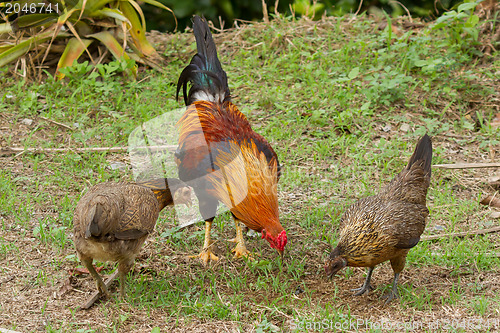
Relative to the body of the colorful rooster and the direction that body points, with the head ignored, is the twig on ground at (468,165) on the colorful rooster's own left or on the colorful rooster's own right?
on the colorful rooster's own left

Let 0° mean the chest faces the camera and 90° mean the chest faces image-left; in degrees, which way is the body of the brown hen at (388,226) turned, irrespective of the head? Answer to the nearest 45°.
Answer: approximately 45°

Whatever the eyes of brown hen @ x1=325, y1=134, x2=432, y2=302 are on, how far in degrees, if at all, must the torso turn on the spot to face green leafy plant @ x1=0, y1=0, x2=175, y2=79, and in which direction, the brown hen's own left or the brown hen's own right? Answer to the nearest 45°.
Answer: approximately 90° to the brown hen's own right

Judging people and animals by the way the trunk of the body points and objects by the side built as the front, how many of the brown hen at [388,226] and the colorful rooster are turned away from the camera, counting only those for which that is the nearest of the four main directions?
0

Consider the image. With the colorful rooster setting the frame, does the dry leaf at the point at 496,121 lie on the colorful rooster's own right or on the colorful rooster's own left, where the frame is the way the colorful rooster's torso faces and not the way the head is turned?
on the colorful rooster's own left

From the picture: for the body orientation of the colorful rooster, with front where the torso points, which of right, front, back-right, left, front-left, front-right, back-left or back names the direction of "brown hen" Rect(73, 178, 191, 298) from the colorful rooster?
right

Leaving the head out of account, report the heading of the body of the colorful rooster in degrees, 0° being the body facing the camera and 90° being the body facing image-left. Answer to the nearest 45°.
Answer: approximately 315°

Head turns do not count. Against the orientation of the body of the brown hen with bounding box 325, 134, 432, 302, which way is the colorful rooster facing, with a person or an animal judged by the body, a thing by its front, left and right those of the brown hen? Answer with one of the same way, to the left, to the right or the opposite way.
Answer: to the left

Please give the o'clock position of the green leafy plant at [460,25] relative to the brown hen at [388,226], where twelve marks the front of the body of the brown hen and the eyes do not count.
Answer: The green leafy plant is roughly at 5 o'clock from the brown hen.

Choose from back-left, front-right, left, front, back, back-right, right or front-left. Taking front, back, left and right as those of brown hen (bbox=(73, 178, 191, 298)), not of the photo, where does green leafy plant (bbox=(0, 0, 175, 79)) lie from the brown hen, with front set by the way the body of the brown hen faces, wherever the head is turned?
front-left

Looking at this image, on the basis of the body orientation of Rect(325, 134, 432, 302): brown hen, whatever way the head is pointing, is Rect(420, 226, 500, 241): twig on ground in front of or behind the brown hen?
behind

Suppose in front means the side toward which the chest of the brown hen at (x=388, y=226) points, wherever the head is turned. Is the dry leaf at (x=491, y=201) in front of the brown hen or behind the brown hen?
behind

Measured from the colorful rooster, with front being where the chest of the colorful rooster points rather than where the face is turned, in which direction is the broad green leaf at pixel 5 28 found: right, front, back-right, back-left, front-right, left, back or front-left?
back

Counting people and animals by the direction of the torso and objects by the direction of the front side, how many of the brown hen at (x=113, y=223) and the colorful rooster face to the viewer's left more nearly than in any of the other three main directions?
0
